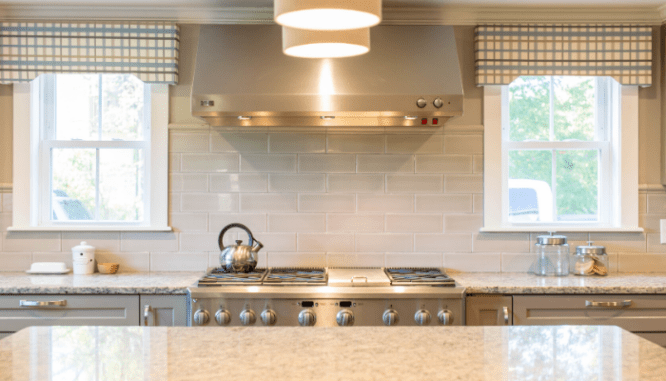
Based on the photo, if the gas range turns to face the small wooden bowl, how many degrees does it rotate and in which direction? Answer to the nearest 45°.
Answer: approximately 135° to its right

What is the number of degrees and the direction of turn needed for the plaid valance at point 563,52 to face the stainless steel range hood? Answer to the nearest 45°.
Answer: approximately 45° to its right

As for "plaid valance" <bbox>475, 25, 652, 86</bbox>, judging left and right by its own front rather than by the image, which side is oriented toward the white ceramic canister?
right

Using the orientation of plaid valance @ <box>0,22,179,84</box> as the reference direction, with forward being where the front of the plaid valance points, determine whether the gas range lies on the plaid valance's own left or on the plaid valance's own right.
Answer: on the plaid valance's own left

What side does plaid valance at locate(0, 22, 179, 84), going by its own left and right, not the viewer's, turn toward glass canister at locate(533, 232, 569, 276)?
left

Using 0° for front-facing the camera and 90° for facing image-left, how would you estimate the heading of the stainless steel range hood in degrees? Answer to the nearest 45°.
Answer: approximately 0°
